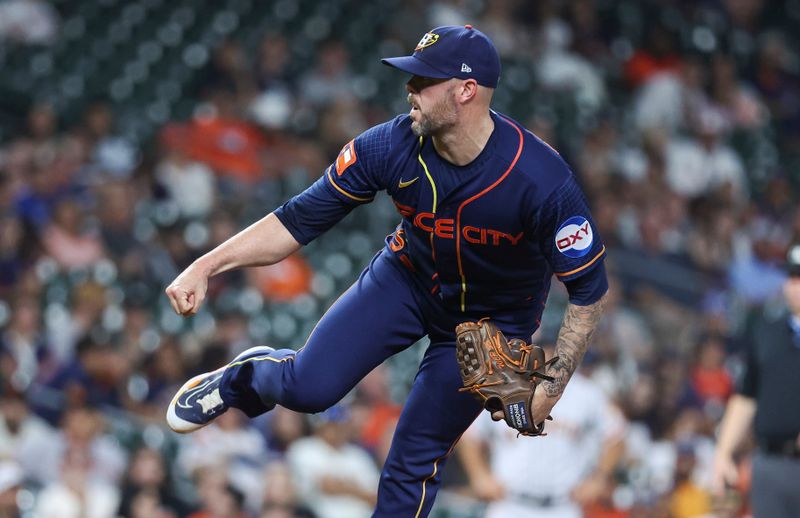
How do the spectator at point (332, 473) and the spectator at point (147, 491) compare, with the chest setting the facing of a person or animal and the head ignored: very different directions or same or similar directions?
same or similar directions

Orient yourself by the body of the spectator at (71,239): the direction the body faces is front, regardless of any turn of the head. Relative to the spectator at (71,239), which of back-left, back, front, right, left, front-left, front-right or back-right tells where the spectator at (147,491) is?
front

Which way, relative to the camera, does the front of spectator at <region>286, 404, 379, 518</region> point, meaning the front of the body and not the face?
toward the camera

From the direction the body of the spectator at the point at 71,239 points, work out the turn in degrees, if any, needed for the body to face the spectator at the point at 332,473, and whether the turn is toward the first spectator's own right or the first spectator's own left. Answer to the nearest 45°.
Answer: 0° — they already face them

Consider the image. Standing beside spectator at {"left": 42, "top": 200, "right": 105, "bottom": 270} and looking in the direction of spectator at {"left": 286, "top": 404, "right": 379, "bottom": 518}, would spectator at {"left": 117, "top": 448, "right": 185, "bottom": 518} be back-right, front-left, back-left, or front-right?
front-right

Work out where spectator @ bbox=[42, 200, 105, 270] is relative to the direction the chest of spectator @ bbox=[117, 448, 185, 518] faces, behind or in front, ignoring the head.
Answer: behind

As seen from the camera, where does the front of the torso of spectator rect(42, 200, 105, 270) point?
toward the camera

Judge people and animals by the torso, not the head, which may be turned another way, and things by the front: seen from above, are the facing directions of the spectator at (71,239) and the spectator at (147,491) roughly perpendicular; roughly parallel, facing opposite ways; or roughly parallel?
roughly parallel

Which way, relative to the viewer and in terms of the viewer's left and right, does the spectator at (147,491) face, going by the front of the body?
facing the viewer

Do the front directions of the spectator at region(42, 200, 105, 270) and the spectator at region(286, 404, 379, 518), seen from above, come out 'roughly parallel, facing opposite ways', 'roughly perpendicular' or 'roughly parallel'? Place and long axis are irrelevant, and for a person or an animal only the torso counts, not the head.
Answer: roughly parallel

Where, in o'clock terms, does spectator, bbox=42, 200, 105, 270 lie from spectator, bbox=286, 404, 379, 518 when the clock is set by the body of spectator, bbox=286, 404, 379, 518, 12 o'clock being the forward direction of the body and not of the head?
spectator, bbox=42, 200, 105, 270 is roughly at 5 o'clock from spectator, bbox=286, 404, 379, 518.

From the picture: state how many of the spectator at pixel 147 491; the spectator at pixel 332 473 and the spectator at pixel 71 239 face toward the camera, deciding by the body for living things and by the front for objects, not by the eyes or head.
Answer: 3

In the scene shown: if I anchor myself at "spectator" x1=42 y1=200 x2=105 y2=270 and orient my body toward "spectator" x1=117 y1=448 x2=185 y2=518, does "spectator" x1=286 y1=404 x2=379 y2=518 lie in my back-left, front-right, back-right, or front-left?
front-left

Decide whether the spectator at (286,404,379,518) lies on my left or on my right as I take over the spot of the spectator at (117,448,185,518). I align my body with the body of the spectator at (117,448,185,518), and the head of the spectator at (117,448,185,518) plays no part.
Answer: on my left
